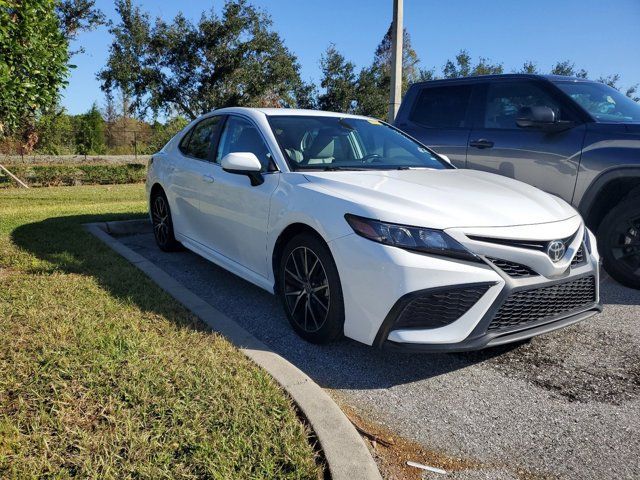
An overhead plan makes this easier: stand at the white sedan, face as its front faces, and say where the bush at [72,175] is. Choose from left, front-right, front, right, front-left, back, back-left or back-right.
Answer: back

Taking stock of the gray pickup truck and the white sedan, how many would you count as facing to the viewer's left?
0

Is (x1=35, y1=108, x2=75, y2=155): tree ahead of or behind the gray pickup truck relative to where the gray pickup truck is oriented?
behind

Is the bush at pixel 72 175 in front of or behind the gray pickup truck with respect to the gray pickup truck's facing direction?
behind

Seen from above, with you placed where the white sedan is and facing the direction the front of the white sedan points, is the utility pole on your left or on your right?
on your left

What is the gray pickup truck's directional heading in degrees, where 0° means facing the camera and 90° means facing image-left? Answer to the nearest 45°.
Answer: approximately 315°

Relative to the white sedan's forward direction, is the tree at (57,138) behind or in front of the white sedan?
behind

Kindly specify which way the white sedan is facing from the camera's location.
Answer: facing the viewer and to the right of the viewer

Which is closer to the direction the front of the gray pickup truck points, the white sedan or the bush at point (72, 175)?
the white sedan

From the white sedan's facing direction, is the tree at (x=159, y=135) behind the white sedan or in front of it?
behind

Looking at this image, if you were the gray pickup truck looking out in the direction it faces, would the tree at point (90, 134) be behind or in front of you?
behind

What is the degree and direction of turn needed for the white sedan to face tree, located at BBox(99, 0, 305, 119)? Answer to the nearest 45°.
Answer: approximately 180°

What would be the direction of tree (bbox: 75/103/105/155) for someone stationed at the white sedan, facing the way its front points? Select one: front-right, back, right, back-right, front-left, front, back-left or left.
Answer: back
